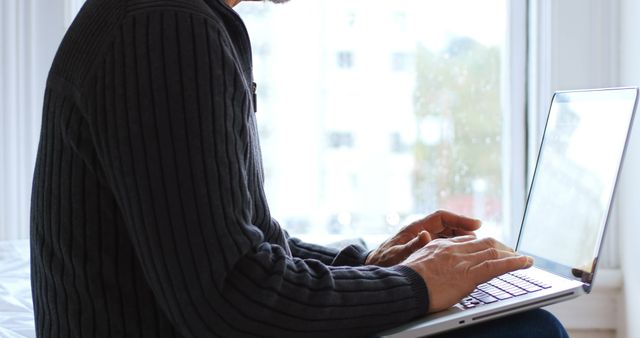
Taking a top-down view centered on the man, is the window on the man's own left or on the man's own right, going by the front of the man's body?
on the man's own left

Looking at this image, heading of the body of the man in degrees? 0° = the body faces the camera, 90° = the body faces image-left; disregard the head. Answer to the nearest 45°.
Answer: approximately 270°
